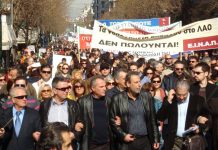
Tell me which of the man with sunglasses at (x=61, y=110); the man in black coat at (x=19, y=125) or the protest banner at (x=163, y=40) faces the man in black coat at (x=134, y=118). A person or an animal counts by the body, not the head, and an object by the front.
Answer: the protest banner

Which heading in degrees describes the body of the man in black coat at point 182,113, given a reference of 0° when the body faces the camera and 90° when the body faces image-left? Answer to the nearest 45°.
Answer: approximately 0°

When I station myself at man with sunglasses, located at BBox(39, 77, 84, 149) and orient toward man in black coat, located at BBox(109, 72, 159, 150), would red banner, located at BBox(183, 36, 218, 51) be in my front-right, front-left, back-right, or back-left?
front-left

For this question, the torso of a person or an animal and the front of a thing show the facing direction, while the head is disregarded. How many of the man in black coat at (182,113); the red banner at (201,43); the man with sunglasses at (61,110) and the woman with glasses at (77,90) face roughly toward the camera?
4

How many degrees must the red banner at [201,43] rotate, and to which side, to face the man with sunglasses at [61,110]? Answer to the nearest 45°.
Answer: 0° — it already faces them

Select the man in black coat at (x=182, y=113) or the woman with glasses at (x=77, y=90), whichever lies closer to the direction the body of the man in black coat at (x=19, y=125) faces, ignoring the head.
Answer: the man in black coat

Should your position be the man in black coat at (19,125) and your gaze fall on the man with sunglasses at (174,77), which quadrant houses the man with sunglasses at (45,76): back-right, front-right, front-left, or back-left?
front-left

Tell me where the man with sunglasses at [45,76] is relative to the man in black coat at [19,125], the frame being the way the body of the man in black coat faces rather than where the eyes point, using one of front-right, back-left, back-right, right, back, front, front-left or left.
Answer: back

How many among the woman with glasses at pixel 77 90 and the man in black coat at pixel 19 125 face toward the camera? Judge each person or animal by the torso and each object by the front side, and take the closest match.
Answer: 2

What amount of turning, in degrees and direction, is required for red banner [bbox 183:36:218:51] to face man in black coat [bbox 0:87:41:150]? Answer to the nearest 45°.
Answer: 0° — it already faces them

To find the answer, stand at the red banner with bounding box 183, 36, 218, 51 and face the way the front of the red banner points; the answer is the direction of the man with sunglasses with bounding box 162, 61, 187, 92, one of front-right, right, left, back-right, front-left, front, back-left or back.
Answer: front

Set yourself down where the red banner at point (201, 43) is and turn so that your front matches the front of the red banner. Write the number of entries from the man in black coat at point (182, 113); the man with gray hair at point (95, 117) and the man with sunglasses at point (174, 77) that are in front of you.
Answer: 3

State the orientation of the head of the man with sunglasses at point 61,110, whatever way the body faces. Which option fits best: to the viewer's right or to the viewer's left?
to the viewer's right

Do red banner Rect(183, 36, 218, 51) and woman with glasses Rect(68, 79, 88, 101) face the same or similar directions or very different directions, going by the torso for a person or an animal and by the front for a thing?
same or similar directions

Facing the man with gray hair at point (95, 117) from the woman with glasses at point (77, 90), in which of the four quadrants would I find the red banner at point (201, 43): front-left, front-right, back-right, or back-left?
back-left

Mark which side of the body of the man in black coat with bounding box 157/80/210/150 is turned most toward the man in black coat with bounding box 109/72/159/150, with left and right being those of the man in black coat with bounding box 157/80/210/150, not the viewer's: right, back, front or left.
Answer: right

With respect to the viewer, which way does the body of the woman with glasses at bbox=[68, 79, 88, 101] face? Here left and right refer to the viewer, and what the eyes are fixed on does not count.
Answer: facing the viewer

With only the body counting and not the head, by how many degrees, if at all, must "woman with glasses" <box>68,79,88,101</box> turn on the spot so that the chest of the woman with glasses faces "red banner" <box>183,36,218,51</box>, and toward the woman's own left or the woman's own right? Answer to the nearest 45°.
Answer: approximately 135° to the woman's own left

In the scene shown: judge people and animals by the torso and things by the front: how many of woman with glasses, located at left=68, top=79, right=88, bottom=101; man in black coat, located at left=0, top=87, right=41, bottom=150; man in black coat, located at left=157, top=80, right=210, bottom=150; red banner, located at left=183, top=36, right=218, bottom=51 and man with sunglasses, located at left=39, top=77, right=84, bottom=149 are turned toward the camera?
5

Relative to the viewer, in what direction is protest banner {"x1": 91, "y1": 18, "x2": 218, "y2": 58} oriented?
toward the camera

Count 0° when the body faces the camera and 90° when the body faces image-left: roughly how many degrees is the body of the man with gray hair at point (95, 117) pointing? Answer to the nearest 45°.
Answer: approximately 315°
